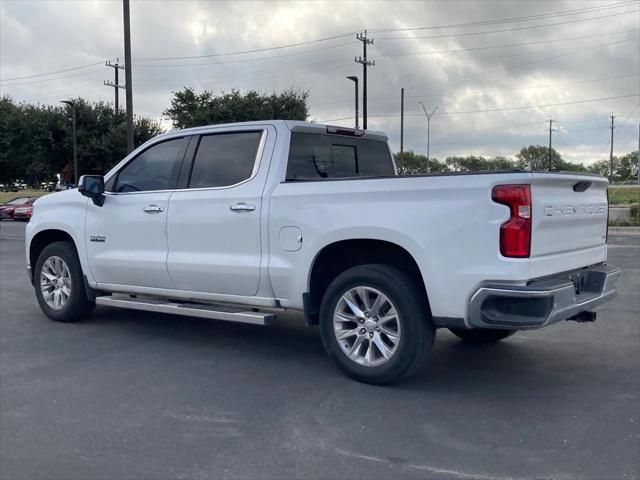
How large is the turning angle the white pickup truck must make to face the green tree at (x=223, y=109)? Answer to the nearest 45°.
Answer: approximately 45° to its right

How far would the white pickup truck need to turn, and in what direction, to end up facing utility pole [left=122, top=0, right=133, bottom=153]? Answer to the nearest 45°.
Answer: approximately 45° to its right

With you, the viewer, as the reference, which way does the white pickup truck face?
facing away from the viewer and to the left of the viewer
